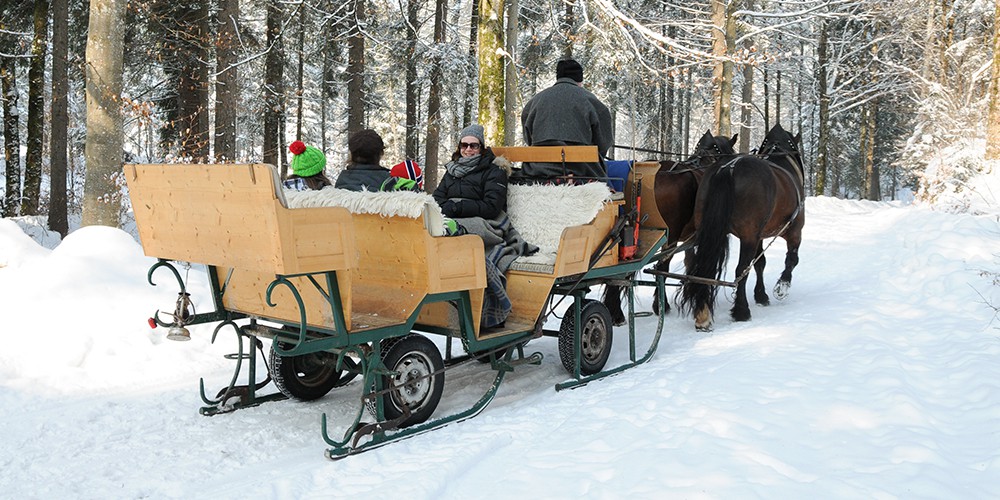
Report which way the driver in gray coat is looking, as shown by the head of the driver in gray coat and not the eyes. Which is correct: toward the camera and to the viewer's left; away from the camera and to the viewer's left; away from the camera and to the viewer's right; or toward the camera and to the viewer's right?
away from the camera and to the viewer's right

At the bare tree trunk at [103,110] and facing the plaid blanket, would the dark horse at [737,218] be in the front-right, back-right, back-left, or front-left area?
front-left

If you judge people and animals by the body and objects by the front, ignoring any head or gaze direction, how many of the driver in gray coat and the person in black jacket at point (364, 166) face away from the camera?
2

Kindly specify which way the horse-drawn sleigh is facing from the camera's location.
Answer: facing away from the viewer and to the right of the viewer

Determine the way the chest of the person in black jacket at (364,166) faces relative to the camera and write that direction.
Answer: away from the camera

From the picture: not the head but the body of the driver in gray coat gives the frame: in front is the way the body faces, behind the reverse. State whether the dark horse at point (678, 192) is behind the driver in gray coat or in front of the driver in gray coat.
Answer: in front

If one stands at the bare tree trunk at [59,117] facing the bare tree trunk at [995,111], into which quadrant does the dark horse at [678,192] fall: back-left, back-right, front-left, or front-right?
front-right

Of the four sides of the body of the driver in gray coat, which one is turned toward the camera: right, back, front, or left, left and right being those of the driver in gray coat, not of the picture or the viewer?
back

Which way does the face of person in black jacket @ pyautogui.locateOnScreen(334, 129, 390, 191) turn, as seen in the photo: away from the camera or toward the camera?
away from the camera

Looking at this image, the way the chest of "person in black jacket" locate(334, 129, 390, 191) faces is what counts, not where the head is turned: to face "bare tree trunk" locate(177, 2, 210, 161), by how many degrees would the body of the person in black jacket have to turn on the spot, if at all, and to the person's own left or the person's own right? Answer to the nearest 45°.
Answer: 0° — they already face it

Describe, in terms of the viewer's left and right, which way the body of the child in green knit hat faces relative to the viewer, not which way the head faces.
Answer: facing away from the viewer and to the right of the viewer
